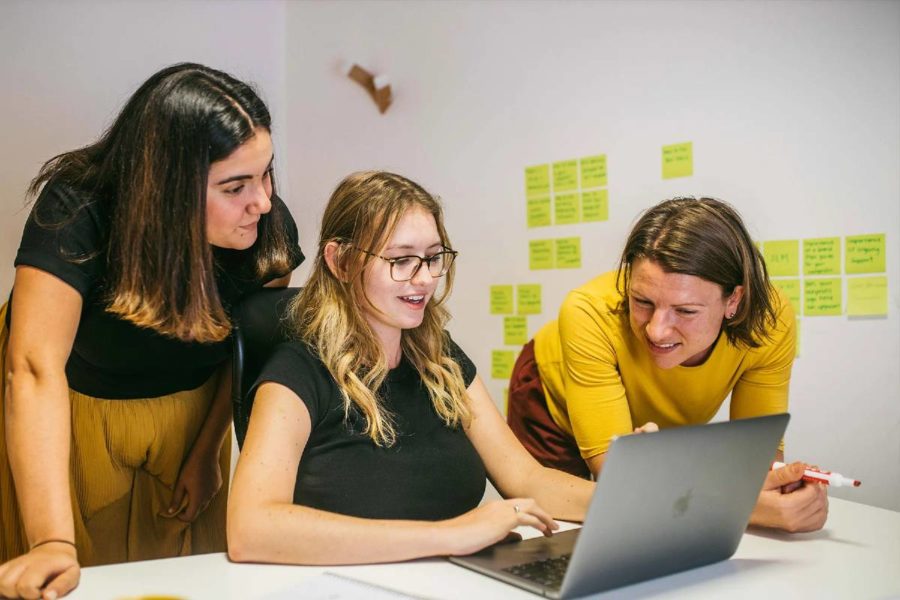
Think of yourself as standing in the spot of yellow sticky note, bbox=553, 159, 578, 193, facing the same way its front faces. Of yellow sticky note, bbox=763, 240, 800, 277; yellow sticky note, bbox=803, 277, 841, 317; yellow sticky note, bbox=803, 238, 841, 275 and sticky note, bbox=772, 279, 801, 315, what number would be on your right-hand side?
0

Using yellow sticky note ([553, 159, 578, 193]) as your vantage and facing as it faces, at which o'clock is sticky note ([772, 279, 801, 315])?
The sticky note is roughly at 10 o'clock from the yellow sticky note.

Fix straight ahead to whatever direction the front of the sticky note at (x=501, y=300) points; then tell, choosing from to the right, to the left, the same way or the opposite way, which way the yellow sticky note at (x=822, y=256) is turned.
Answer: the same way

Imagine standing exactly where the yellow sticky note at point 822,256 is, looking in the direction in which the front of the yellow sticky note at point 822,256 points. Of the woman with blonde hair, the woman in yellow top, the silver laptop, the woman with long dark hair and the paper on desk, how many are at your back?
0

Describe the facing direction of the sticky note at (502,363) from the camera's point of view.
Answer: facing the viewer

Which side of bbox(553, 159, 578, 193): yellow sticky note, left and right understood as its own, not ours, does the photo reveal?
front

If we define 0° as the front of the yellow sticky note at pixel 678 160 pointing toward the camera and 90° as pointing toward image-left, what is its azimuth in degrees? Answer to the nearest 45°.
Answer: approximately 0°

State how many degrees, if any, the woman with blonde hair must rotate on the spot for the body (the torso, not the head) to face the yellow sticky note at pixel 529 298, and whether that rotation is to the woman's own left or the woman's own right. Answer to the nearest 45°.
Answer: approximately 135° to the woman's own left

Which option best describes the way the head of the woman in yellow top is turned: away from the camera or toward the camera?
toward the camera

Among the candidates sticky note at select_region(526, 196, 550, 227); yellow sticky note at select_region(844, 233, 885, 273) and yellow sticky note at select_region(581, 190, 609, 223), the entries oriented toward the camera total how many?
3

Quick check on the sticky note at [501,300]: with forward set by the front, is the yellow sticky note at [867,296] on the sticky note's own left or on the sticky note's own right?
on the sticky note's own left

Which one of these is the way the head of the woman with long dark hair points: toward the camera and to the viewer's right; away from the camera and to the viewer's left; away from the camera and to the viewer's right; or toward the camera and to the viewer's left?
toward the camera and to the viewer's right

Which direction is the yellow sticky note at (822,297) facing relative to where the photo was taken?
toward the camera

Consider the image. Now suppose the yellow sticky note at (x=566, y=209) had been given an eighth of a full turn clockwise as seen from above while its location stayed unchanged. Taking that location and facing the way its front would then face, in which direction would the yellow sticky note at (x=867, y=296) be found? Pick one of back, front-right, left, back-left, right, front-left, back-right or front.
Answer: left

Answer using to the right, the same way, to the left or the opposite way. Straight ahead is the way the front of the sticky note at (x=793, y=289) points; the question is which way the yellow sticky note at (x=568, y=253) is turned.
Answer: the same way

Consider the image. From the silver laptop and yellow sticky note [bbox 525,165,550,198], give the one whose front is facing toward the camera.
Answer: the yellow sticky note

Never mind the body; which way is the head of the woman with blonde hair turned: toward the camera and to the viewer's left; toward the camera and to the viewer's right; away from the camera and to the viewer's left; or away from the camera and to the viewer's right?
toward the camera and to the viewer's right

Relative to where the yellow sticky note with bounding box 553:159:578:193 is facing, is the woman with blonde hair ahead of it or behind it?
ahead
